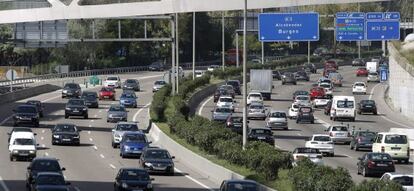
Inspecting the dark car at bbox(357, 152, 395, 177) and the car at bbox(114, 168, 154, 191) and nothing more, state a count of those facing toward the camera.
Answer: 1

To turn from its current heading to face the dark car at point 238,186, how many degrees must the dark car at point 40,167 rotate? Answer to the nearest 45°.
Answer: approximately 45° to its left

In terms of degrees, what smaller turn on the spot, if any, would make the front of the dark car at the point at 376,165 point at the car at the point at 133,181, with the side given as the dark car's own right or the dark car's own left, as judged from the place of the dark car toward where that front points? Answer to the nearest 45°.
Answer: approximately 90° to the dark car's own left

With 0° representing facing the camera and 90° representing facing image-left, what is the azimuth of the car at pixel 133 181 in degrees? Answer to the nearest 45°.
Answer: approximately 0°

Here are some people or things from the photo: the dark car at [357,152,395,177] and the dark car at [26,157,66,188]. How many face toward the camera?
1

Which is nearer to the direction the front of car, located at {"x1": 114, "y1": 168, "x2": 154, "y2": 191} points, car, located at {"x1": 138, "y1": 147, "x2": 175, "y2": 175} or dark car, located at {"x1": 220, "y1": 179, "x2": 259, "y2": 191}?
the dark car

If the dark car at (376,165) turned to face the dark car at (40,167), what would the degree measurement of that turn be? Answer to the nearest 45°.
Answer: approximately 90° to its left

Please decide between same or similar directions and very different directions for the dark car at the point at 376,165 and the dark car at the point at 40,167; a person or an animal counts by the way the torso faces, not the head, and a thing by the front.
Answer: very different directions

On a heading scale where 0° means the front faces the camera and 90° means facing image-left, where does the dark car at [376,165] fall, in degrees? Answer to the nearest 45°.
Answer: approximately 135°
